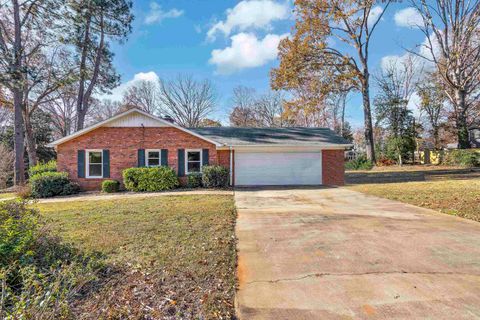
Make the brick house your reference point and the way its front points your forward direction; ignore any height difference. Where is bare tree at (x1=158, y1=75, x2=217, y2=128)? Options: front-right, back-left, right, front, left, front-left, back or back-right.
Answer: back

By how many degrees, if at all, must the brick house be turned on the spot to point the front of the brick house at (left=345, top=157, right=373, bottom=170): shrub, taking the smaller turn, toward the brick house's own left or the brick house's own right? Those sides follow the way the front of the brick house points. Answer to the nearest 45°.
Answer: approximately 135° to the brick house's own left

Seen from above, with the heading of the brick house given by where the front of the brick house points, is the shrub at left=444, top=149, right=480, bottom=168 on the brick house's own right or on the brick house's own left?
on the brick house's own left

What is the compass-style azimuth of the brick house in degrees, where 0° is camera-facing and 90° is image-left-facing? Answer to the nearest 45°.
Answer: approximately 0°

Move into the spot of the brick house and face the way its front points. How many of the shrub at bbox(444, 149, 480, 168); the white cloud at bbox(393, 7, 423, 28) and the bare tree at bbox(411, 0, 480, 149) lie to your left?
3

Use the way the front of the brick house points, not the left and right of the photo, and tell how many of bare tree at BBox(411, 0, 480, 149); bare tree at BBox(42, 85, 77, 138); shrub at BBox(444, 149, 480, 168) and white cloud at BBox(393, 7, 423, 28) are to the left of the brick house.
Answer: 3

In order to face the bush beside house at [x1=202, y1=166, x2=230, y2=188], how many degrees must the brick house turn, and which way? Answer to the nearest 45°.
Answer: approximately 45° to its left

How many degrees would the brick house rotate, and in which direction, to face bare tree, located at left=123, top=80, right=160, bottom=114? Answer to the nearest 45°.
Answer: approximately 180°

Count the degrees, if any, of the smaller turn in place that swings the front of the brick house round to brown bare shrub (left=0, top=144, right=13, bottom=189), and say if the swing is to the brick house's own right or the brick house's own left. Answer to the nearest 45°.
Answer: approximately 135° to the brick house's own right

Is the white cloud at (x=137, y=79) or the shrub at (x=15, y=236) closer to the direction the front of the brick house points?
the shrub

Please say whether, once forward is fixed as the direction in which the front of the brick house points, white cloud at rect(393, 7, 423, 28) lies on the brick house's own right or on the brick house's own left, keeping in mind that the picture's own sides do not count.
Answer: on the brick house's own left
